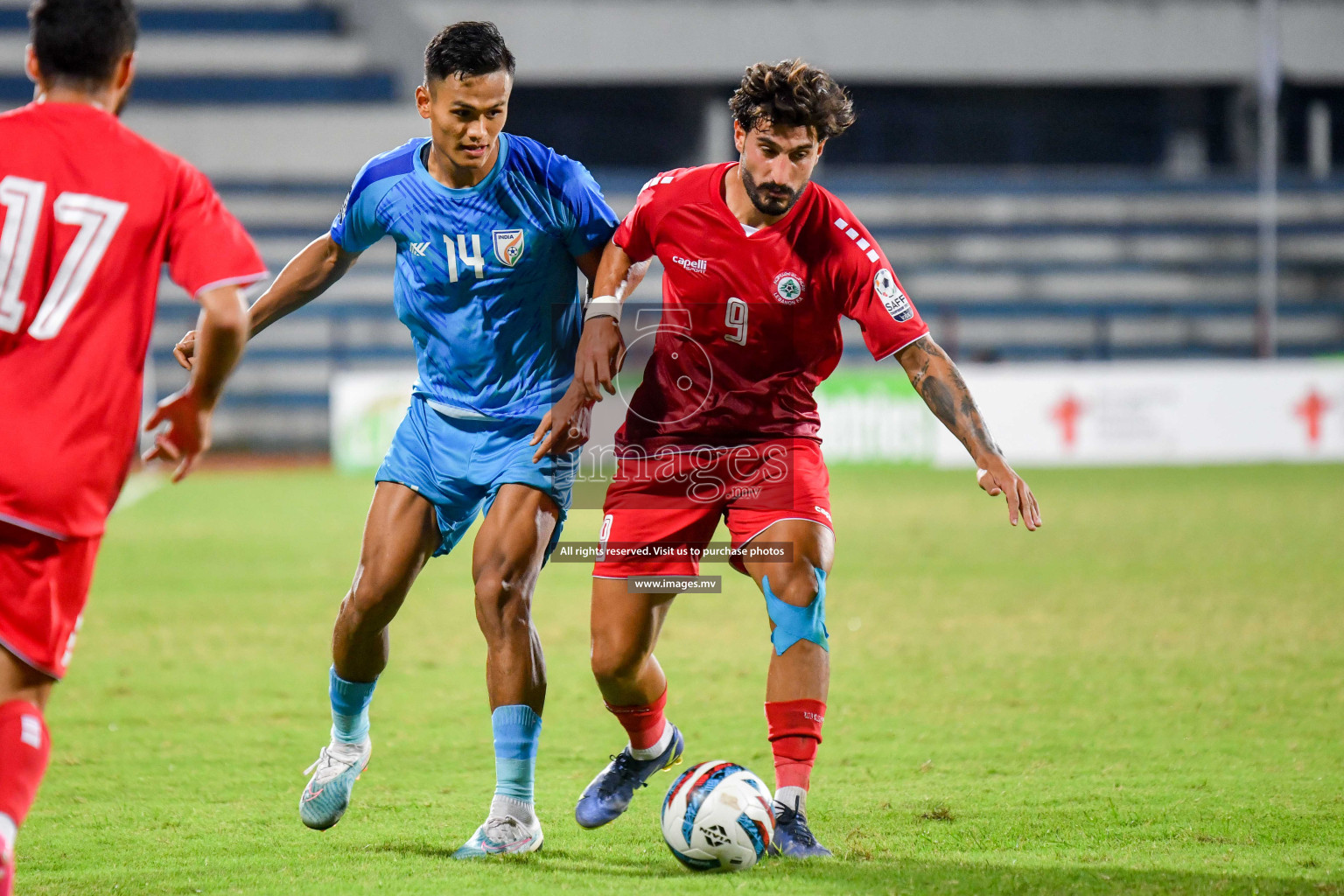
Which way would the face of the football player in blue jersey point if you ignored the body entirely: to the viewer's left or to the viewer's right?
to the viewer's right

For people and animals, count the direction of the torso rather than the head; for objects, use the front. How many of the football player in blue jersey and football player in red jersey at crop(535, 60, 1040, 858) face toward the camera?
2

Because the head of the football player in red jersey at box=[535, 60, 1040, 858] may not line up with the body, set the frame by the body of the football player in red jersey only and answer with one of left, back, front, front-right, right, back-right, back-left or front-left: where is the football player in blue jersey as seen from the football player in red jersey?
right

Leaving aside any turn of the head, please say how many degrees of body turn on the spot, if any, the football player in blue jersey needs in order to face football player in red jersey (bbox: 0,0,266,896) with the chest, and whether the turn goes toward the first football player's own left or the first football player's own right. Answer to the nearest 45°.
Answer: approximately 45° to the first football player's own right

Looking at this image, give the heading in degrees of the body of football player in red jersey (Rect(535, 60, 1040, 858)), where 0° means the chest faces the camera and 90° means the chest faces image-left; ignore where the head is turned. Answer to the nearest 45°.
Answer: approximately 0°

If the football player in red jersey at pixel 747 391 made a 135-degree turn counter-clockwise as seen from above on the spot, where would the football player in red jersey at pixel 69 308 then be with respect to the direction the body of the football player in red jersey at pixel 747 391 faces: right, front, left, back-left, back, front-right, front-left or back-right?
back
